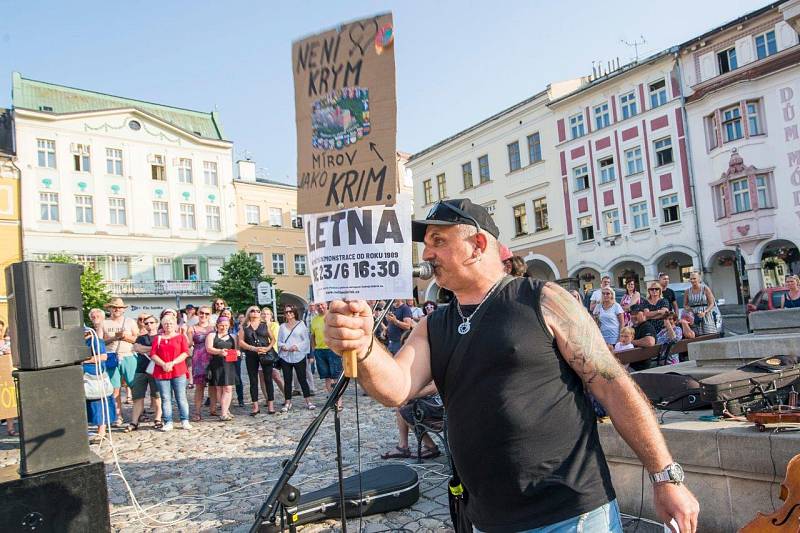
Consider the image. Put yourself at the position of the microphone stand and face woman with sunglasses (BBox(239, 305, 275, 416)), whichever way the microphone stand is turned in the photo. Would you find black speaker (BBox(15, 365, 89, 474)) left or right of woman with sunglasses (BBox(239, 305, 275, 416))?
left

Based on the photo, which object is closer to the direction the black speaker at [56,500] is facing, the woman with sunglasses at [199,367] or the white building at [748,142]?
the woman with sunglasses

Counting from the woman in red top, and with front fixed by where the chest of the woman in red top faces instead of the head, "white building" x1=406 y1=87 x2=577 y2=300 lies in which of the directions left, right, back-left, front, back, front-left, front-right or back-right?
back-left

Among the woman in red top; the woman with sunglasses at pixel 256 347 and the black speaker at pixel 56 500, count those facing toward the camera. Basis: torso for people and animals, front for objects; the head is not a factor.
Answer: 2

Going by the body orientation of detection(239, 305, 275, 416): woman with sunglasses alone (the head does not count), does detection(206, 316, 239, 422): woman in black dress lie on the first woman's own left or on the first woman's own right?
on the first woman's own right

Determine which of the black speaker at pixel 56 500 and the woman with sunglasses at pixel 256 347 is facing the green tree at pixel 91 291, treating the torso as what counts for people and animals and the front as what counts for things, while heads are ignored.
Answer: the black speaker

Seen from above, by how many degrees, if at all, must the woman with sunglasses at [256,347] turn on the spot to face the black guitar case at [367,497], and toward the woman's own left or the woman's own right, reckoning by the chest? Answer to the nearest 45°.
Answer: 0° — they already face it

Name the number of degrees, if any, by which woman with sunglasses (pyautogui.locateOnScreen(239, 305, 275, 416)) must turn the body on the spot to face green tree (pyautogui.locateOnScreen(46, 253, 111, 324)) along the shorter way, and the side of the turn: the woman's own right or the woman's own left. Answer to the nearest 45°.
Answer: approximately 180°

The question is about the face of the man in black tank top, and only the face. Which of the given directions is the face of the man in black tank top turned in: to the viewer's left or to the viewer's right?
to the viewer's left

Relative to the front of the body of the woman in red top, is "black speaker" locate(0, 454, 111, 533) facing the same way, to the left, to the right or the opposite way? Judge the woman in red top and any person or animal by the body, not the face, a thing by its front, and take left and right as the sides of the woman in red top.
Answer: the opposite way

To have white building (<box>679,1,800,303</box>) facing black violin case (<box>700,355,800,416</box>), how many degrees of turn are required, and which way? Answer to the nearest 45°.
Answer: approximately 45° to its left

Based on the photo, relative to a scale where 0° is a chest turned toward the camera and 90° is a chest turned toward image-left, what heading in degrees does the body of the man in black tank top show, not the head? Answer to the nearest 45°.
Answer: approximately 45°

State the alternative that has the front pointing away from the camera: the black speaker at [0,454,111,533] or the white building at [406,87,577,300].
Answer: the black speaker

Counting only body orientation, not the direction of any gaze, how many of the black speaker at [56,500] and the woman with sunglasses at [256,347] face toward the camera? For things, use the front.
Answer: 1

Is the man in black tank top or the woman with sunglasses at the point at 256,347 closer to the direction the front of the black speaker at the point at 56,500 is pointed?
the woman with sunglasses

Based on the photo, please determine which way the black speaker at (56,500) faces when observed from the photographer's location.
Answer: facing away from the viewer
